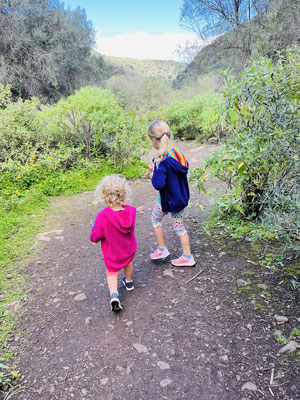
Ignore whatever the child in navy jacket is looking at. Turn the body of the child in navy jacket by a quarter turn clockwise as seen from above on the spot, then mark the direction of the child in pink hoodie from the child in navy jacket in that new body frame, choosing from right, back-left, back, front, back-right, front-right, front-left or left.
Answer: back

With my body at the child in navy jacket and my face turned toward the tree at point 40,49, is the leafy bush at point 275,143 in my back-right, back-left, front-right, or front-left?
back-right

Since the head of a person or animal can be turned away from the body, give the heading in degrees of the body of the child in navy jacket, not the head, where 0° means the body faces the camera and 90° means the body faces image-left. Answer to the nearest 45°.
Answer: approximately 135°

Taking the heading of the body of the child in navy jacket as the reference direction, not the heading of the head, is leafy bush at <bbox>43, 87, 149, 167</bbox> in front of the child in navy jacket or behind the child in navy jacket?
in front

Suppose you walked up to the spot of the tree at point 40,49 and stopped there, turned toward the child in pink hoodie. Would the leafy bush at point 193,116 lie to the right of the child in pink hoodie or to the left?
left

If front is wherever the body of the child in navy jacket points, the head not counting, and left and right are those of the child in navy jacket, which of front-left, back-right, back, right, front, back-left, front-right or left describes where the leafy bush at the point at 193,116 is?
front-right
